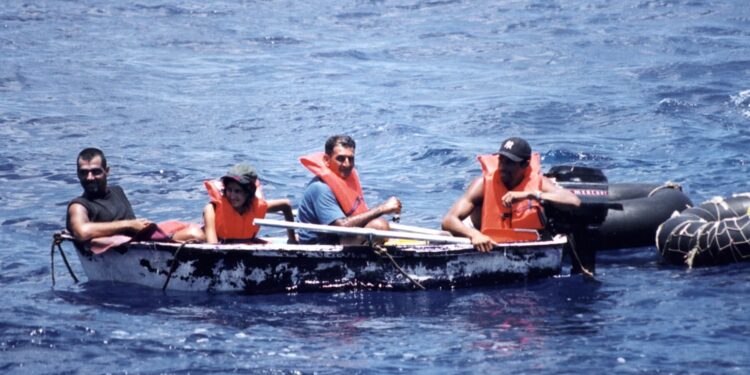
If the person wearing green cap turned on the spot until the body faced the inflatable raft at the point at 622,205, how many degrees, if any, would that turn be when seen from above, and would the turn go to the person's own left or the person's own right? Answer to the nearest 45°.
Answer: approximately 90° to the person's own left

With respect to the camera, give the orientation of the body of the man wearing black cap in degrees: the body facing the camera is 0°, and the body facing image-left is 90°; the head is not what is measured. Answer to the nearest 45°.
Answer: approximately 0°

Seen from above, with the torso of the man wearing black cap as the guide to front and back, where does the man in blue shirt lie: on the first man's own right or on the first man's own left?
on the first man's own right

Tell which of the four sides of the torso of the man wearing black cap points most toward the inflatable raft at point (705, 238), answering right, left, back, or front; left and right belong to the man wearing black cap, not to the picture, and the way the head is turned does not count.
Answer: left

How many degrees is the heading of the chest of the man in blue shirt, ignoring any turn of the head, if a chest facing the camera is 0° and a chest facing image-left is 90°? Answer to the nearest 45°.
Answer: approximately 315°

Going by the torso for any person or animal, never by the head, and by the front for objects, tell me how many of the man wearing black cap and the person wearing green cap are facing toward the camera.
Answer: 2

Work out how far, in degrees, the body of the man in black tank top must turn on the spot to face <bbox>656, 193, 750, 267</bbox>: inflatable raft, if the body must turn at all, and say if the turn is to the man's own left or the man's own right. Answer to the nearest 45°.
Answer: approximately 45° to the man's own left
